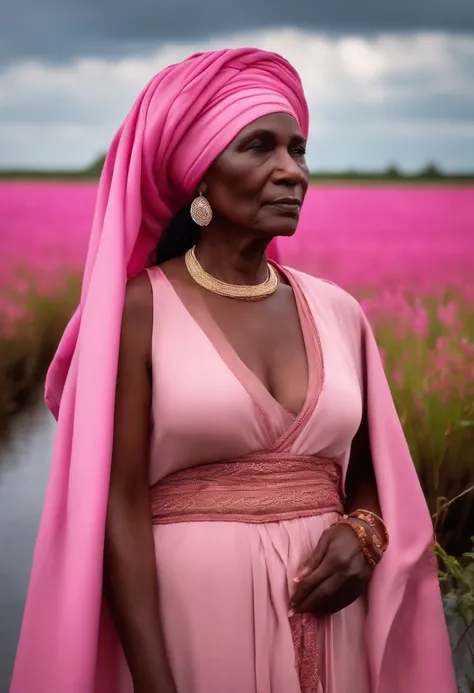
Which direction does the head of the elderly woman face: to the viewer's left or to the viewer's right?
to the viewer's right

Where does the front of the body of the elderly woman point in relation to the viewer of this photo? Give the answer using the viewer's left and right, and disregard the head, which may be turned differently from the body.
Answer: facing the viewer and to the right of the viewer
